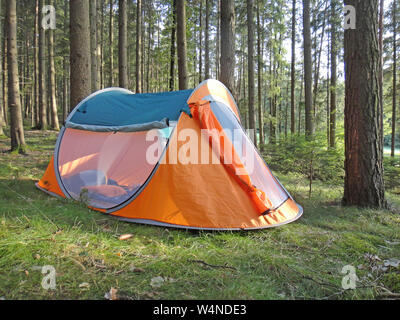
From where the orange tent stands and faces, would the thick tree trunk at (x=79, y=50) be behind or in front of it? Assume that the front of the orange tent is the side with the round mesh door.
behind
